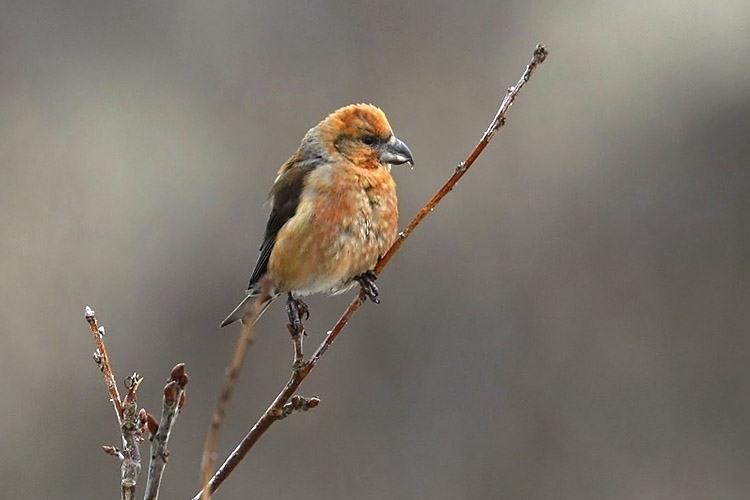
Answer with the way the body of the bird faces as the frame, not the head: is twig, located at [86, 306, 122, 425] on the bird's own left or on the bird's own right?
on the bird's own right

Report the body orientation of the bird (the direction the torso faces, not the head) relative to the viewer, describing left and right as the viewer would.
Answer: facing the viewer and to the right of the viewer

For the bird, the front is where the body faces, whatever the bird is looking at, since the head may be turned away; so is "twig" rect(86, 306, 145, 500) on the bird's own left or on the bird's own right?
on the bird's own right

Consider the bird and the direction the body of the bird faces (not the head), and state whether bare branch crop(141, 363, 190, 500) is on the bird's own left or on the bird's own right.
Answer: on the bird's own right
